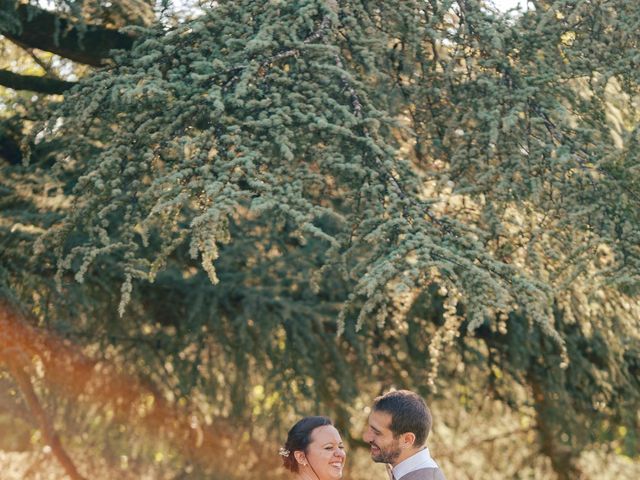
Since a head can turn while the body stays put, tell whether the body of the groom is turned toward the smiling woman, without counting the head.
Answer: yes

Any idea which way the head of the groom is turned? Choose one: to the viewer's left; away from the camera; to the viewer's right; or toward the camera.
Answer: to the viewer's left

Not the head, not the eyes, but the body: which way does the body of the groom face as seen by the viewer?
to the viewer's left
